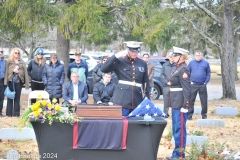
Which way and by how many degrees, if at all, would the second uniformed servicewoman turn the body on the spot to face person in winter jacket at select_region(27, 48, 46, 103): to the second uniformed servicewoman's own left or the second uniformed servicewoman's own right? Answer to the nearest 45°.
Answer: approximately 45° to the second uniformed servicewoman's own right

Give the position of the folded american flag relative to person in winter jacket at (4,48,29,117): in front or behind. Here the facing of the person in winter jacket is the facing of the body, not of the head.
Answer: in front

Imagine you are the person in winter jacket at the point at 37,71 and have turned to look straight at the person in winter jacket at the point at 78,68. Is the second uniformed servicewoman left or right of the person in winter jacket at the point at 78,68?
right

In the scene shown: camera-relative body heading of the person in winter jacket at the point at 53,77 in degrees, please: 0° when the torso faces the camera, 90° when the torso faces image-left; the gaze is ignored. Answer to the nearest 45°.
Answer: approximately 0°

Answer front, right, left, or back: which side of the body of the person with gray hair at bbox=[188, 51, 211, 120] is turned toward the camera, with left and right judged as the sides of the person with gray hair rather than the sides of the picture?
front

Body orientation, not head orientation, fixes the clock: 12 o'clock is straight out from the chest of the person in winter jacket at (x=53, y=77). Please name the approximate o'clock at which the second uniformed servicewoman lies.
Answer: The second uniformed servicewoman is roughly at 11 o'clock from the person in winter jacket.

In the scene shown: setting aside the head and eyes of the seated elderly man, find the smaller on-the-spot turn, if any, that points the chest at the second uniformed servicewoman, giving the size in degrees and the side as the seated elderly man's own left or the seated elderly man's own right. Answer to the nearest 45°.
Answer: approximately 45° to the seated elderly man's own left

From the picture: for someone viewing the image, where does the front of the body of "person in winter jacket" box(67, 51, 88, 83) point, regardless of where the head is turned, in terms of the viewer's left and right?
facing the viewer

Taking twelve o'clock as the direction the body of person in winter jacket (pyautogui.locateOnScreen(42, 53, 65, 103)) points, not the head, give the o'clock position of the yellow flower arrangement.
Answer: The yellow flower arrangement is roughly at 12 o'clock from the person in winter jacket.
